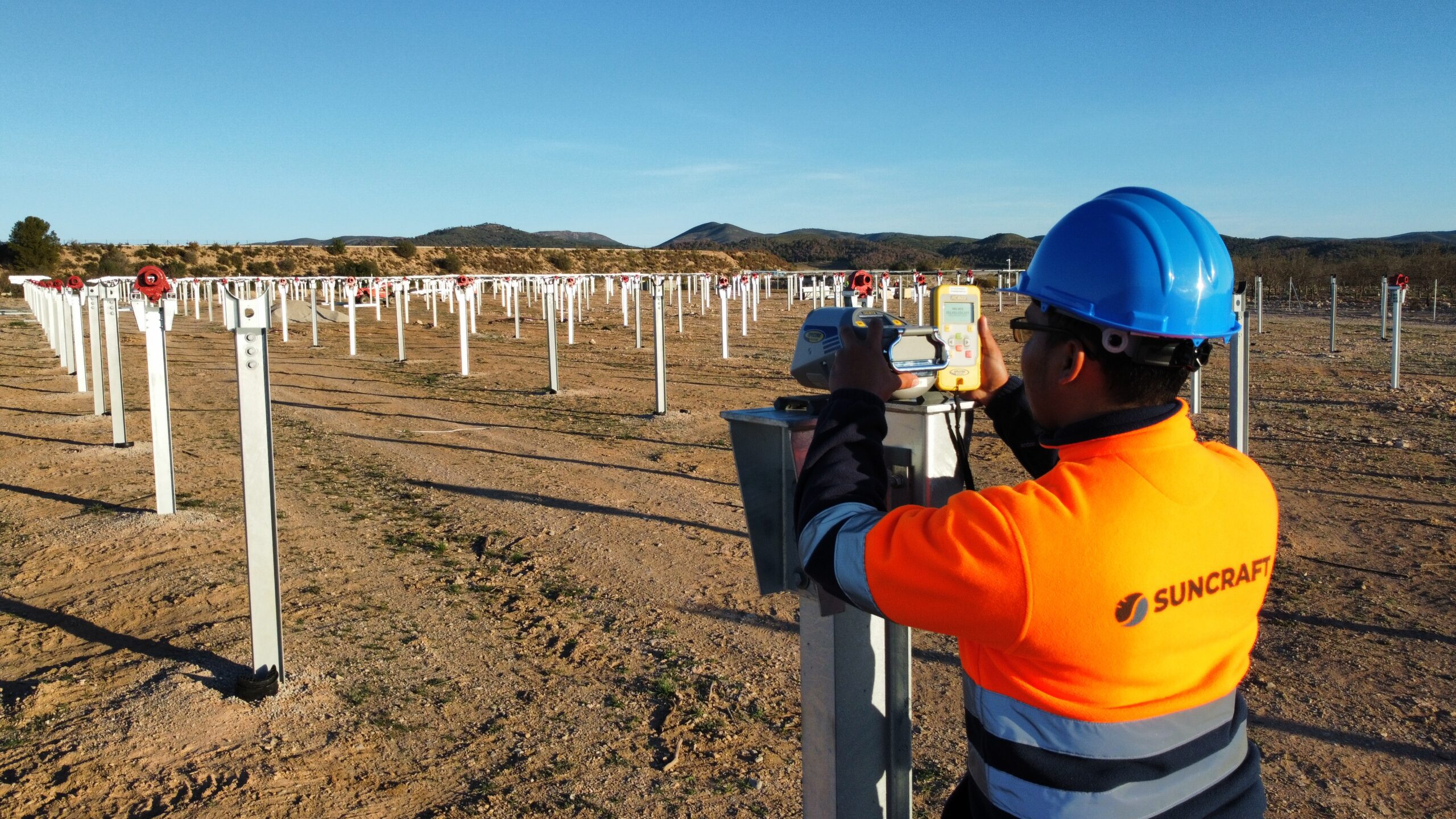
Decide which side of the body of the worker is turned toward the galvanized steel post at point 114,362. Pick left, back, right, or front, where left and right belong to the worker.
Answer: front

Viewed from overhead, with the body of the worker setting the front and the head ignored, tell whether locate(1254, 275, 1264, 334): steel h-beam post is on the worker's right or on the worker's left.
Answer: on the worker's right

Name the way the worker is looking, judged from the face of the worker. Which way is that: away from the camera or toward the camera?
away from the camera

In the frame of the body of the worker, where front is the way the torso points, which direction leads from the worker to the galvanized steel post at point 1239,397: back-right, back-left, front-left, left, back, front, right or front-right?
front-right

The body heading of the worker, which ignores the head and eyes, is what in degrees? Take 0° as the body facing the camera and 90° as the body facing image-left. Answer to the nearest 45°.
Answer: approximately 135°

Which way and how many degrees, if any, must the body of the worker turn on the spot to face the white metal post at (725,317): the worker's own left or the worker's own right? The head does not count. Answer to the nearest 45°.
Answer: approximately 45° to the worker's own right

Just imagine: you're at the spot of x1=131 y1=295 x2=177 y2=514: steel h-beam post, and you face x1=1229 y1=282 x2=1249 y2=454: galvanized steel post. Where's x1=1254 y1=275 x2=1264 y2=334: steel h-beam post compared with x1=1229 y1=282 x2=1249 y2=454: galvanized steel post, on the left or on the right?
left

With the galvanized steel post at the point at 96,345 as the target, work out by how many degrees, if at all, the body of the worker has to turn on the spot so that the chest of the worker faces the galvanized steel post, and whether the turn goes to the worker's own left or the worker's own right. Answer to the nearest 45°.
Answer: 0° — they already face it

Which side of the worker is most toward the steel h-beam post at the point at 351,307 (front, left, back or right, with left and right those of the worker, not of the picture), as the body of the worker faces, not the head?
front

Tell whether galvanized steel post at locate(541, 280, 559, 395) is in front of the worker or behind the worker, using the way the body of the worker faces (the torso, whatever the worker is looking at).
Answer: in front
